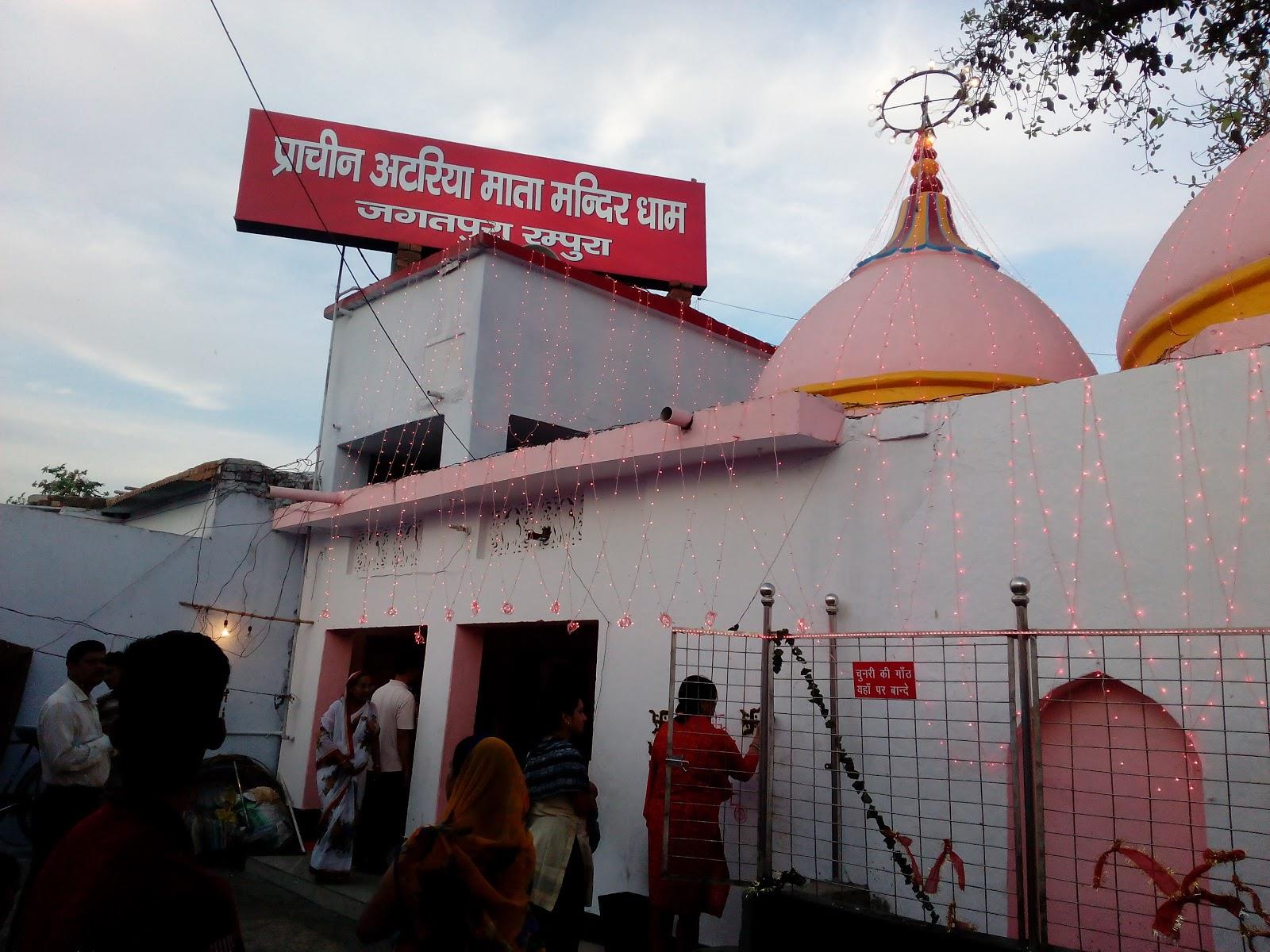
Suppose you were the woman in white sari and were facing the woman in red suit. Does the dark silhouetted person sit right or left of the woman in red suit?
right

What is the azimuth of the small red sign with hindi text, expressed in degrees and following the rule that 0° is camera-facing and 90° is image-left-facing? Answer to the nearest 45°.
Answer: approximately 0°

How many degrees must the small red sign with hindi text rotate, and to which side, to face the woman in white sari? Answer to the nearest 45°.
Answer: approximately 135° to its right

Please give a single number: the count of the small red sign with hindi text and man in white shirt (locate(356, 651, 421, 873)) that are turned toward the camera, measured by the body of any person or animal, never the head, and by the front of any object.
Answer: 1

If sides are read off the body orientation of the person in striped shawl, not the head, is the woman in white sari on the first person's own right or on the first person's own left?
on the first person's own left

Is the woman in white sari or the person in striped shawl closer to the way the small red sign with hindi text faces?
the person in striped shawl

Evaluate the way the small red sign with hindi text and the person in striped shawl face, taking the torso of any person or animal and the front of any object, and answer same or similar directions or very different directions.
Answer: very different directions

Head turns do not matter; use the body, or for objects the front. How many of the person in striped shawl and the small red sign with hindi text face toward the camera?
1

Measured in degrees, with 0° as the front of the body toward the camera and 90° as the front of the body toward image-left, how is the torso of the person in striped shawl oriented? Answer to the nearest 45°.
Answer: approximately 225°
